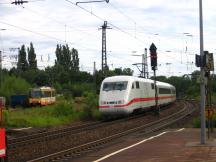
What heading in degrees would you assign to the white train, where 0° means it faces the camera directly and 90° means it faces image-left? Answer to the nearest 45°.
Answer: approximately 45°

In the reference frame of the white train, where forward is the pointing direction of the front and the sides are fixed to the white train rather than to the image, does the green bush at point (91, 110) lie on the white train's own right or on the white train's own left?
on the white train's own right
